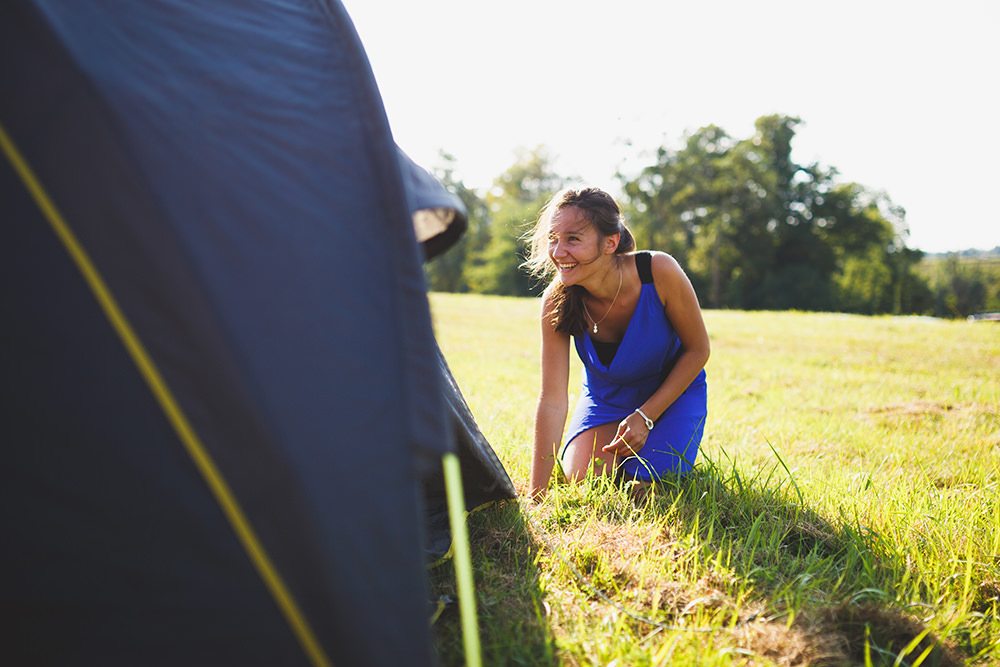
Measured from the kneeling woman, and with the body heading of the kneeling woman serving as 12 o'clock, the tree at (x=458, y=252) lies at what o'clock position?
The tree is roughly at 4 o'clock from the kneeling woman.

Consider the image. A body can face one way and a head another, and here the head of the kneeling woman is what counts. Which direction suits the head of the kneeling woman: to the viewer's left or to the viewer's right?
to the viewer's left

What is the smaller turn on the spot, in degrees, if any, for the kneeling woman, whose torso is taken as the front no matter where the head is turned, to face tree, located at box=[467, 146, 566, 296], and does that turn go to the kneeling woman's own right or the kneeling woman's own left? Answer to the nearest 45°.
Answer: approximately 135° to the kneeling woman's own right

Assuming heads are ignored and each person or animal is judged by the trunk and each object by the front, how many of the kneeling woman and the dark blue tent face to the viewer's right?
1

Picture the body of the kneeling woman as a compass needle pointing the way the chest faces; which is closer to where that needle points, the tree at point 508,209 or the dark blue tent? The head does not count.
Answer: the dark blue tent

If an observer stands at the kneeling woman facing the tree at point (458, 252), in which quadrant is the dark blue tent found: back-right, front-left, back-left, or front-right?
back-left

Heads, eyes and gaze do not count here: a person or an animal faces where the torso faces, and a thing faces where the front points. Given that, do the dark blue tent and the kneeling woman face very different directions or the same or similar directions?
very different directions

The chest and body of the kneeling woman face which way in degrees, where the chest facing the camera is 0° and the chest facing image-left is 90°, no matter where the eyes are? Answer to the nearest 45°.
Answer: approximately 45°

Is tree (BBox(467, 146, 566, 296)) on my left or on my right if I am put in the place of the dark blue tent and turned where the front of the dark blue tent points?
on my left

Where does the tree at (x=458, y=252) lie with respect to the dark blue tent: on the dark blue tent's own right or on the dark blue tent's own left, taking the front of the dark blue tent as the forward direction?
on the dark blue tent's own left

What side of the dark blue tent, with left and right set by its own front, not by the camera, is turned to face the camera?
right
